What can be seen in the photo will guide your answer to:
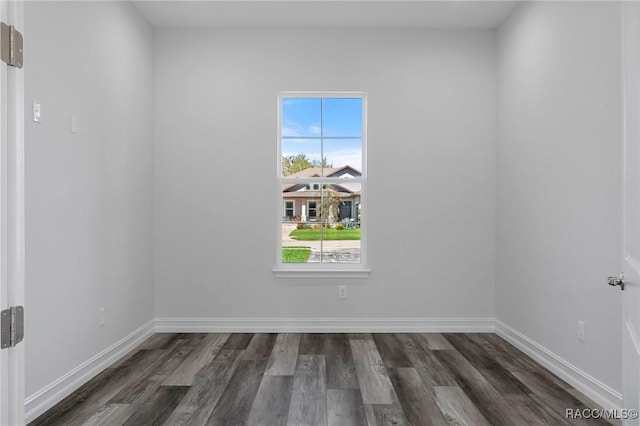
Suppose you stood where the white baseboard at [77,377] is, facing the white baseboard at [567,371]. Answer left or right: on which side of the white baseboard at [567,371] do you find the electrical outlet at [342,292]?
left

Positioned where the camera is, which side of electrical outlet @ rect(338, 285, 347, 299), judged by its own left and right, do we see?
front

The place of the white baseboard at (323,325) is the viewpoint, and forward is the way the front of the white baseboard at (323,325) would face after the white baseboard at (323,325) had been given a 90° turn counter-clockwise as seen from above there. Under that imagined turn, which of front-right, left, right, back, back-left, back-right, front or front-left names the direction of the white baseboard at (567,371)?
front-right

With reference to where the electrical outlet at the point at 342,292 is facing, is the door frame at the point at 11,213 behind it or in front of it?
in front

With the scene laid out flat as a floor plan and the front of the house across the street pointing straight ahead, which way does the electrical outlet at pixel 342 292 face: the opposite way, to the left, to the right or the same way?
the same way

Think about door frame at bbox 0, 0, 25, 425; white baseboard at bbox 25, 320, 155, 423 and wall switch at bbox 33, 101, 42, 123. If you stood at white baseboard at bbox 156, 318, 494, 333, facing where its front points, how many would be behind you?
0

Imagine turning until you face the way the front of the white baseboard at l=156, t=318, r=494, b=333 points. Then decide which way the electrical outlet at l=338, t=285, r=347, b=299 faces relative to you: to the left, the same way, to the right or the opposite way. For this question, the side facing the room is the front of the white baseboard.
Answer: the same way

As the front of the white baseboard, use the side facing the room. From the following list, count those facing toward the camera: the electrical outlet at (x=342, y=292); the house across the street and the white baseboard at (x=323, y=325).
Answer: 3

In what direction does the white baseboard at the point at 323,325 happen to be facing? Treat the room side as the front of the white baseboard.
toward the camera
